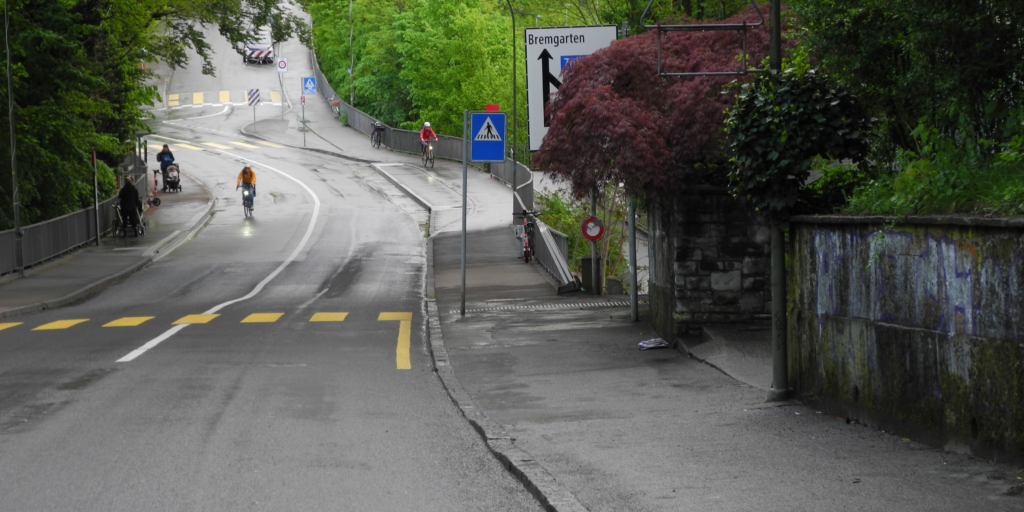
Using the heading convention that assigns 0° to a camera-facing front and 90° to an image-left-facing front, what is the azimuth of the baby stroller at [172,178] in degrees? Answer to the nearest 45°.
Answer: approximately 0°

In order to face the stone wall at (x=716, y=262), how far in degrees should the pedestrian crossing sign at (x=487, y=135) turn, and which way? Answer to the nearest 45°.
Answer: approximately 45° to its left

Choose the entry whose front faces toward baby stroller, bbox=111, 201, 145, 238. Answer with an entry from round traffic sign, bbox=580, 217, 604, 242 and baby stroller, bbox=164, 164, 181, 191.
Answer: baby stroller, bbox=164, 164, 181, 191

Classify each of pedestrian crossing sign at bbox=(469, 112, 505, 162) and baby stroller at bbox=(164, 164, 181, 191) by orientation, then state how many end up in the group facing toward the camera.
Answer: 2

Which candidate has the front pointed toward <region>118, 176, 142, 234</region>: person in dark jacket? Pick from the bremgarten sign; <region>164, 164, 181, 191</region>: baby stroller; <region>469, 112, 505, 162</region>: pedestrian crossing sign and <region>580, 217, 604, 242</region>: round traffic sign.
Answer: the baby stroller

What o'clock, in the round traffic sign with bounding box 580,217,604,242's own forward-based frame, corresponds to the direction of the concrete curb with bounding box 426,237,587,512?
The concrete curb is roughly at 12 o'clock from the round traffic sign.

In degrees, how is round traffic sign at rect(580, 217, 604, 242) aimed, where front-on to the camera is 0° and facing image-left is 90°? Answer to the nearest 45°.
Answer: approximately 0°
